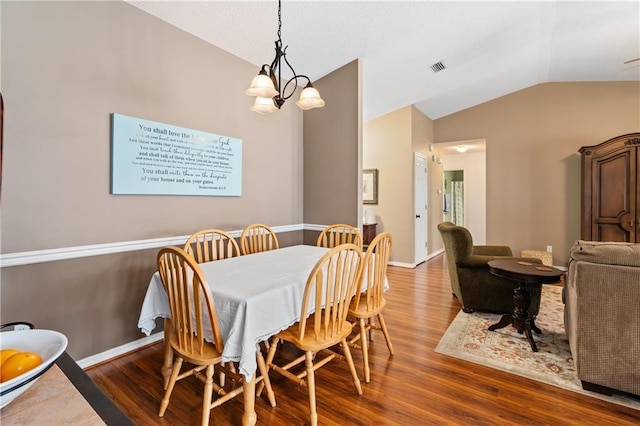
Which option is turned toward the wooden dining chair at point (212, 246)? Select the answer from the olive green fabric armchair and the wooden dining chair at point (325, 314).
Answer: the wooden dining chair at point (325, 314)

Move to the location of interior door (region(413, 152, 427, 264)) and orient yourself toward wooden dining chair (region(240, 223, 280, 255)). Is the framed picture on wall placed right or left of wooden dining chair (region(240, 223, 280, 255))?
right

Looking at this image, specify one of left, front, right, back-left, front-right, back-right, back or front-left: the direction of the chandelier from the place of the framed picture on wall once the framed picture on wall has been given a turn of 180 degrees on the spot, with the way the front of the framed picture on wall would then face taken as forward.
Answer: back-right

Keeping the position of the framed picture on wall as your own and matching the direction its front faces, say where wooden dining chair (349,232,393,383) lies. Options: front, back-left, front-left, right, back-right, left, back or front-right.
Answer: front-left

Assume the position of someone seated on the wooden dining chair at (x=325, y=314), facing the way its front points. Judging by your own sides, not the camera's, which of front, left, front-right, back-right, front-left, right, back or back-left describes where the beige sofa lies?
back-right

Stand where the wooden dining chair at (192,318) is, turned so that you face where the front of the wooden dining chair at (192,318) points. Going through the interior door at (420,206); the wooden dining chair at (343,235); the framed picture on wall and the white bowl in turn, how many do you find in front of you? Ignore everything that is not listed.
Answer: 3

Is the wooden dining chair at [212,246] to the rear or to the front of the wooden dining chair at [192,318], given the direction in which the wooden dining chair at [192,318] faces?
to the front

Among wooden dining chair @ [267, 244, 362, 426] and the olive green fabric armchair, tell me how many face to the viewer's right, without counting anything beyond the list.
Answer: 1

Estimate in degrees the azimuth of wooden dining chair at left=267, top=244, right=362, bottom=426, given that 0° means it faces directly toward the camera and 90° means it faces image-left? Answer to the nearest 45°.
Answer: approximately 135°

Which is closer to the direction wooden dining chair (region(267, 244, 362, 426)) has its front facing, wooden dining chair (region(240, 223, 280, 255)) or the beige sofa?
the wooden dining chair

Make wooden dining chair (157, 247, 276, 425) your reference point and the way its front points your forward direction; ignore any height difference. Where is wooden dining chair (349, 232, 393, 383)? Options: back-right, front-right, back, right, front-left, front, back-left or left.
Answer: front-right

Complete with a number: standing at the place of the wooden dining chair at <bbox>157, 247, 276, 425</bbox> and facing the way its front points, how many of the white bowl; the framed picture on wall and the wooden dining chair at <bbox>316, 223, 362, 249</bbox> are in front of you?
2

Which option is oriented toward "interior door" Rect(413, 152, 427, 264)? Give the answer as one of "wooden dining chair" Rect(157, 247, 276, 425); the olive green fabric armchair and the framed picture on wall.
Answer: the wooden dining chair

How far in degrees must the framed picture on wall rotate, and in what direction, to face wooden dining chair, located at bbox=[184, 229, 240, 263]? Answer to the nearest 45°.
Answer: approximately 45° to its left
